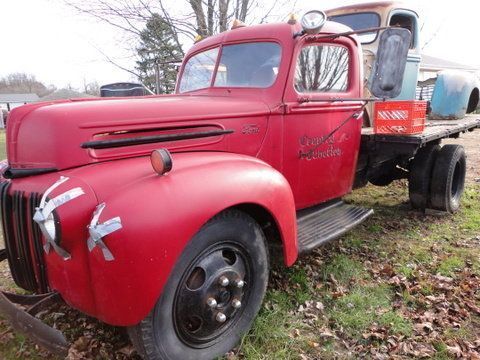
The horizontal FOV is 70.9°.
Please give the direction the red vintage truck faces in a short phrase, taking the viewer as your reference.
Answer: facing the viewer and to the left of the viewer
